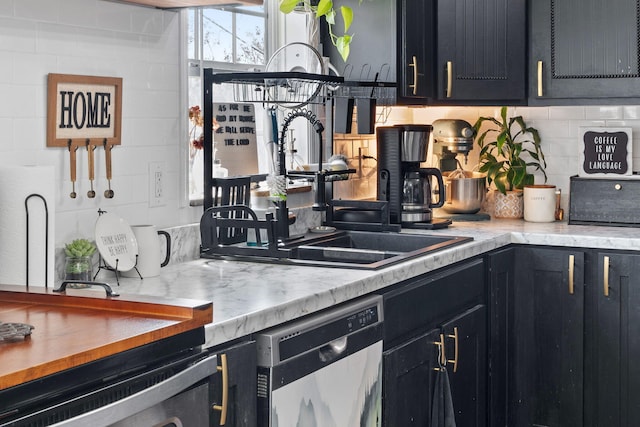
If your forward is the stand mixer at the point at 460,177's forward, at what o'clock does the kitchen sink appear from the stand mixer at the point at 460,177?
The kitchen sink is roughly at 2 o'clock from the stand mixer.

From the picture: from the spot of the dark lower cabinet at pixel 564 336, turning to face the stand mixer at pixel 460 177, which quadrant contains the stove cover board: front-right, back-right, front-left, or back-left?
back-left

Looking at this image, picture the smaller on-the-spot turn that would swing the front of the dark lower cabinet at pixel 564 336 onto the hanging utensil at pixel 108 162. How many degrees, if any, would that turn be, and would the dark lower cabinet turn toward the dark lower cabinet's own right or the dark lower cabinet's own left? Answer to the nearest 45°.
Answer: approximately 45° to the dark lower cabinet's own right

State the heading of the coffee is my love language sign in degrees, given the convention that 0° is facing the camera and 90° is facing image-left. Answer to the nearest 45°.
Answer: approximately 0°

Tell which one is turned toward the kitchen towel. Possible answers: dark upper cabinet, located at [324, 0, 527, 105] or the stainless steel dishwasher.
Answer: the dark upper cabinet

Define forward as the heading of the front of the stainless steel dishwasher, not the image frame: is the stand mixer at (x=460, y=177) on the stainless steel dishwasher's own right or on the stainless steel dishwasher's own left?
on the stainless steel dishwasher's own left

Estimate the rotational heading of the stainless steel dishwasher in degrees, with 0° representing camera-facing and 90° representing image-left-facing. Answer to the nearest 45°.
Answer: approximately 315°

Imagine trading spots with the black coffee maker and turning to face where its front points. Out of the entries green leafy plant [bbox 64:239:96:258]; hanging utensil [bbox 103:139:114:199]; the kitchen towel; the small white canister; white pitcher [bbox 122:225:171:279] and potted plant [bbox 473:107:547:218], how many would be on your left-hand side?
2

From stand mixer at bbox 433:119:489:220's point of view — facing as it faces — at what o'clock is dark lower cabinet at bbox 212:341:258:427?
The dark lower cabinet is roughly at 2 o'clock from the stand mixer.

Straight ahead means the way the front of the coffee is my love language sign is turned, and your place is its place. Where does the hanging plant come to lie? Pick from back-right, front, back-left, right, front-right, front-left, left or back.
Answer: front-right

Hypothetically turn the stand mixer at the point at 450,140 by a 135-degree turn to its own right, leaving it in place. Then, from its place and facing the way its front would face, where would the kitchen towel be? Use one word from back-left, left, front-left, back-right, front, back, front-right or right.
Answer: left

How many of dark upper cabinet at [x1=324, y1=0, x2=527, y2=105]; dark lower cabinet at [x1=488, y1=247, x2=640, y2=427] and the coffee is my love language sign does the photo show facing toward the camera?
3

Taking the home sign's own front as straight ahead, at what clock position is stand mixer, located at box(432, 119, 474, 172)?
The stand mixer is roughly at 9 o'clock from the home sign.

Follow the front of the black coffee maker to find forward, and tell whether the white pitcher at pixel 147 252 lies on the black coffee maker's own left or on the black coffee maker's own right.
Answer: on the black coffee maker's own right

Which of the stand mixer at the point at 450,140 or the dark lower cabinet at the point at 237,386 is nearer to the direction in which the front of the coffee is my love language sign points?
the dark lower cabinet
